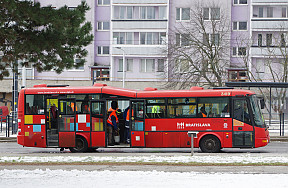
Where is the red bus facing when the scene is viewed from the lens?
facing to the right of the viewer
